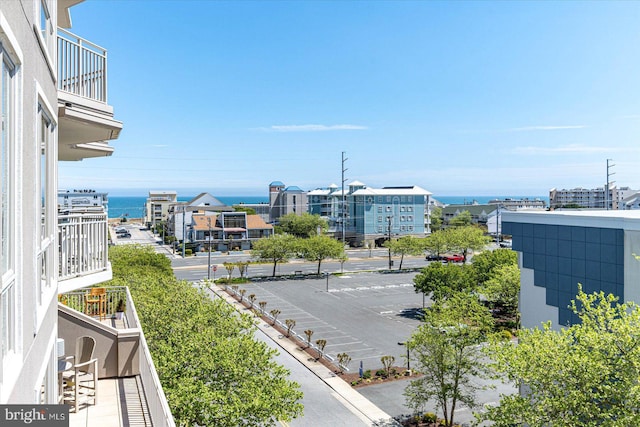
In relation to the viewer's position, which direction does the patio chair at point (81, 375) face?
facing the viewer and to the left of the viewer

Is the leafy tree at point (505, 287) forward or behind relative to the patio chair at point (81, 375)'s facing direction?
behind

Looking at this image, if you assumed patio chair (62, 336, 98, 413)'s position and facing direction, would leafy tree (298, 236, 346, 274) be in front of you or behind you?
behind

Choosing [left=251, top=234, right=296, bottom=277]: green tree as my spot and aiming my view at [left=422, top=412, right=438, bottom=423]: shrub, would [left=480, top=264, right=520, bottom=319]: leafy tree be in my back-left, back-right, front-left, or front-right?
front-left

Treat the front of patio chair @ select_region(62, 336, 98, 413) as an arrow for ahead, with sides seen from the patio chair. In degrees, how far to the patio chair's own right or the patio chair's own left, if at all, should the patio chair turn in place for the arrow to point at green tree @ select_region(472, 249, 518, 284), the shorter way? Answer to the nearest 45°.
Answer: approximately 180°

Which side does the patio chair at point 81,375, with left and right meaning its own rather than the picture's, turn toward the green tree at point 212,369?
back
